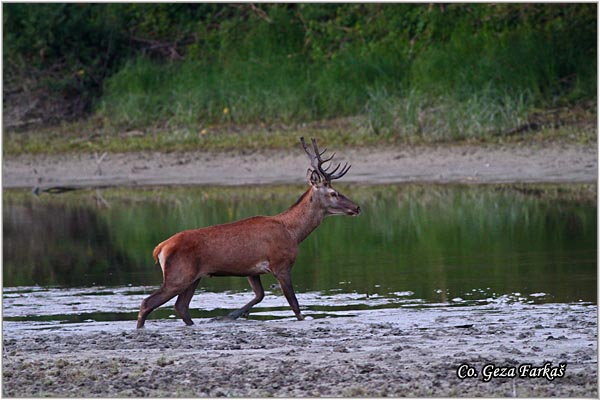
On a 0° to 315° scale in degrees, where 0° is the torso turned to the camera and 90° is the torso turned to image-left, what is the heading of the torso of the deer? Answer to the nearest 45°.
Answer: approximately 270°
